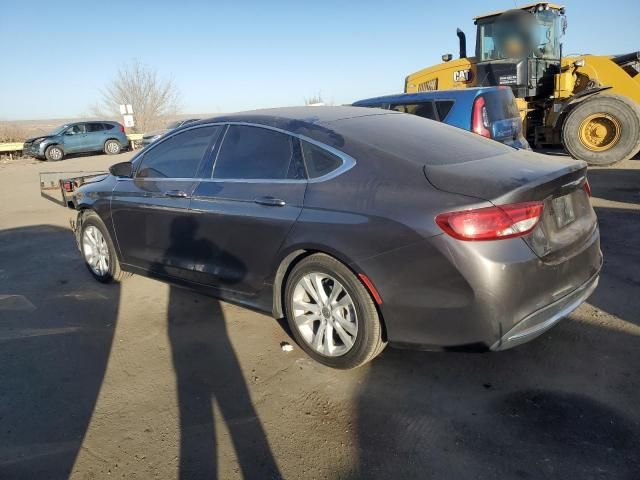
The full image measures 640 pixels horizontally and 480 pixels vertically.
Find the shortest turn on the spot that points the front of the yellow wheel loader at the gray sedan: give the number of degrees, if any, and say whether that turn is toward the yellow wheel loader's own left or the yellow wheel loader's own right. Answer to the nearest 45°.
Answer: approximately 90° to the yellow wheel loader's own right

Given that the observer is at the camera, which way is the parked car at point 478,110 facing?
facing away from the viewer and to the left of the viewer

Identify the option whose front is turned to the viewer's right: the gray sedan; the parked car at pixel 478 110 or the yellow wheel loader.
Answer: the yellow wheel loader

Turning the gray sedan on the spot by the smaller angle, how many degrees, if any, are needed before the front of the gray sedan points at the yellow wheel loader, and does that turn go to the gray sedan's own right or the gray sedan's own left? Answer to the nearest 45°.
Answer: approximately 90° to the gray sedan's own right

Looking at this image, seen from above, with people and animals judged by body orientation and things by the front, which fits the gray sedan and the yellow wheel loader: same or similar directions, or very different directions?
very different directions

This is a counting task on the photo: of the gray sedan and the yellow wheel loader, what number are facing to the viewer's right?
1

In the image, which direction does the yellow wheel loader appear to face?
to the viewer's right

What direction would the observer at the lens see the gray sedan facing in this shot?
facing away from the viewer and to the left of the viewer

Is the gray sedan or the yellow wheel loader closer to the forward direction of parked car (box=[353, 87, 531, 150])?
the yellow wheel loader

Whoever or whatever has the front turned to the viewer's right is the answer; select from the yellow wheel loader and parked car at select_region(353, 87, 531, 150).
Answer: the yellow wheel loader

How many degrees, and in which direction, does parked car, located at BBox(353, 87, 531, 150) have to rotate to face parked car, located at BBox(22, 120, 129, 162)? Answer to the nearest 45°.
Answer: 0° — it already faces it
